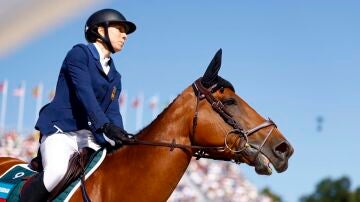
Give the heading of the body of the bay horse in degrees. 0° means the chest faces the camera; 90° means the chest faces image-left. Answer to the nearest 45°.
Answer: approximately 270°

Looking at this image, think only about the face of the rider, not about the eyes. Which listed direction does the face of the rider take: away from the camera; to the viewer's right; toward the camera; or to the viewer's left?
to the viewer's right
